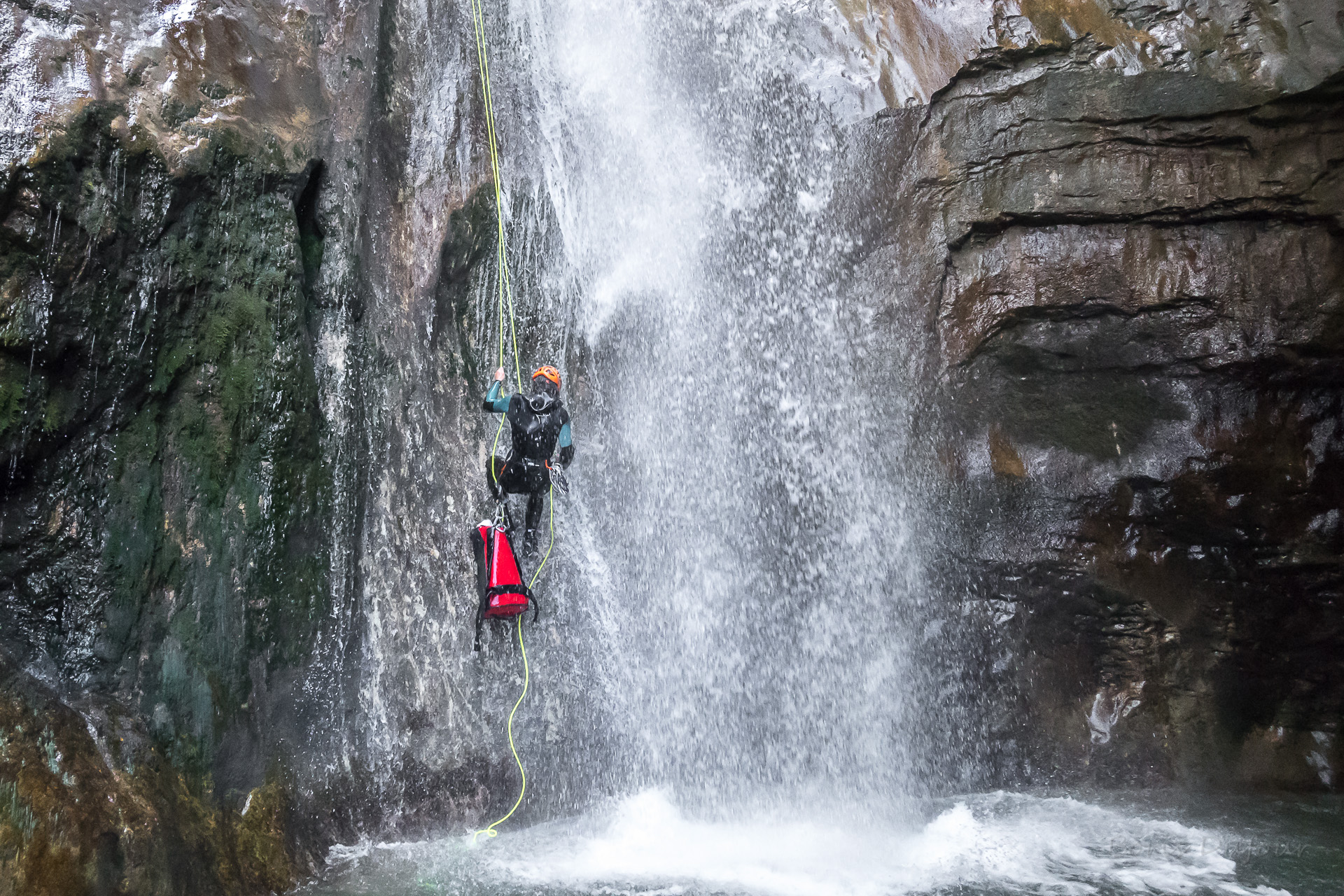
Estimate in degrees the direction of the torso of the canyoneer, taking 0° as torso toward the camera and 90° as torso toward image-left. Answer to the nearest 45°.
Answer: approximately 180°
